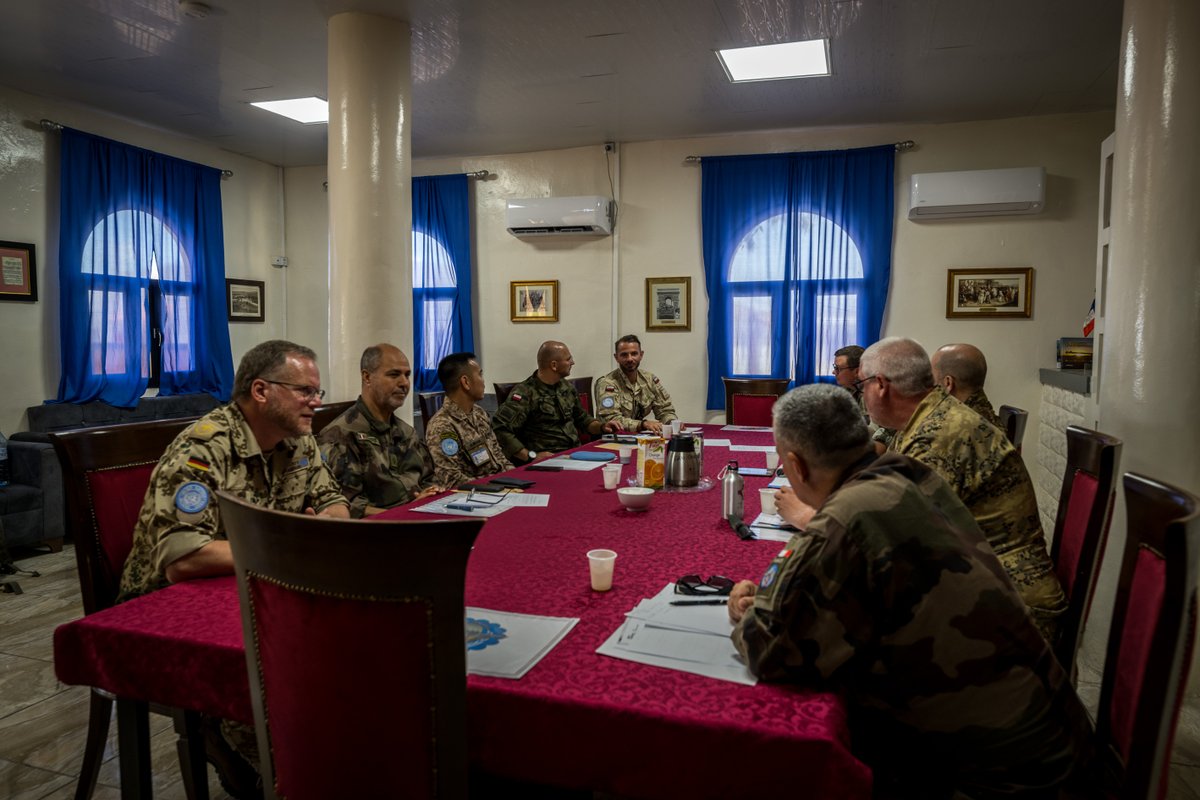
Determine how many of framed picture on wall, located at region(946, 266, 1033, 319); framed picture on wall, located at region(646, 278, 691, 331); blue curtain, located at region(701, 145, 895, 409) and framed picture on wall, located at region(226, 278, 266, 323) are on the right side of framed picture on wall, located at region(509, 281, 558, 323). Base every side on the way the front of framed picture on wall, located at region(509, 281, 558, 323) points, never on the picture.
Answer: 1

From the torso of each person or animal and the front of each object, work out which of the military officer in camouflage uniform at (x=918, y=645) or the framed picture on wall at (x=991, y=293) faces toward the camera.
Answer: the framed picture on wall

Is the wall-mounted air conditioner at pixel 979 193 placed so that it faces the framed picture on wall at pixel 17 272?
no

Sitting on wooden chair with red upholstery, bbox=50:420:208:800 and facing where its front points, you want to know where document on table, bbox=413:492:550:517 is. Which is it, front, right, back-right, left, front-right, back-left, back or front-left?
front-left

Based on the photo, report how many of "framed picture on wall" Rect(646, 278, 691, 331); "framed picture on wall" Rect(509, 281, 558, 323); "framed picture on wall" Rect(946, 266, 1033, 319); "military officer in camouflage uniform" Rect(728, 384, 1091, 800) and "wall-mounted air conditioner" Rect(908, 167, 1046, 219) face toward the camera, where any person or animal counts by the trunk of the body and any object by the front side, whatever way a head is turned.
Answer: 4

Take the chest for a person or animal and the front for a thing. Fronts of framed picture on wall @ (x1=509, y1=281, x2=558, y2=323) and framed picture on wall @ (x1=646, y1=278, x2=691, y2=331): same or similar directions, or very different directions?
same or similar directions

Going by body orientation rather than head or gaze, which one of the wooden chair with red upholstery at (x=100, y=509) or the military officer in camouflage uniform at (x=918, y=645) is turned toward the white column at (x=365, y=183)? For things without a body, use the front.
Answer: the military officer in camouflage uniform

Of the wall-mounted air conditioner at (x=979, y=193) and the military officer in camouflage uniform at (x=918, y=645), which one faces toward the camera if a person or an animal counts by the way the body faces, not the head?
the wall-mounted air conditioner

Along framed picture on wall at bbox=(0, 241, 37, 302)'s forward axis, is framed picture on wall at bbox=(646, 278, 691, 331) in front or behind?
in front

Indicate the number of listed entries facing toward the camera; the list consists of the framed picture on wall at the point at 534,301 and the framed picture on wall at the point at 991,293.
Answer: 2

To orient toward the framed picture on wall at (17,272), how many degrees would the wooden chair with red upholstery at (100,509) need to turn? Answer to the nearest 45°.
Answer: approximately 135° to its left

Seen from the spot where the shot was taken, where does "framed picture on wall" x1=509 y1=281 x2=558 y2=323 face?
facing the viewer

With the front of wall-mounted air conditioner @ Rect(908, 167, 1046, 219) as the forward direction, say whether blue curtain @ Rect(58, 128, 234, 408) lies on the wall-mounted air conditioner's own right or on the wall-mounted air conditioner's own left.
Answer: on the wall-mounted air conditioner's own right

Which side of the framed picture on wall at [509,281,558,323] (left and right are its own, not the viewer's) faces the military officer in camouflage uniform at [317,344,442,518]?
front

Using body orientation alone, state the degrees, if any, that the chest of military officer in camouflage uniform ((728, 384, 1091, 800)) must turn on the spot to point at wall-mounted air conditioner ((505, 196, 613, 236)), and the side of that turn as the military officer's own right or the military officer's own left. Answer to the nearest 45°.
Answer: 0° — they already face it

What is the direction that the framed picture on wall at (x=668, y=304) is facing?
toward the camera

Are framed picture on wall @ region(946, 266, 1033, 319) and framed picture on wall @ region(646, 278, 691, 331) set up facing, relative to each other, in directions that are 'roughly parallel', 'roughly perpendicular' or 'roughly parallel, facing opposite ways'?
roughly parallel

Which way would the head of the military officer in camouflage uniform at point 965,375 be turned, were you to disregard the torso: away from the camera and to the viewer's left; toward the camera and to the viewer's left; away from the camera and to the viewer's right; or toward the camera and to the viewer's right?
away from the camera and to the viewer's left
